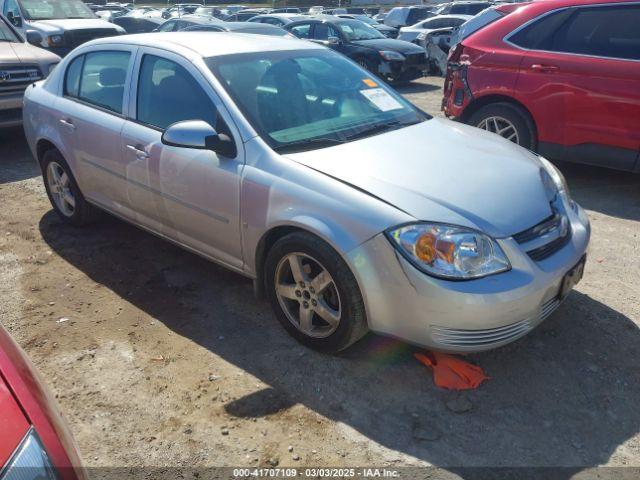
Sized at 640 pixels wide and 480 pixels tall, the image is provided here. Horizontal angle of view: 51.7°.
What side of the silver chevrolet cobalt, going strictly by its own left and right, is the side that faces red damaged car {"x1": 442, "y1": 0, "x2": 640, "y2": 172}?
left

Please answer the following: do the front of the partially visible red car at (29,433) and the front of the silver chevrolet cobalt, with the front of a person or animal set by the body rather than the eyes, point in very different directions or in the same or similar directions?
same or similar directions

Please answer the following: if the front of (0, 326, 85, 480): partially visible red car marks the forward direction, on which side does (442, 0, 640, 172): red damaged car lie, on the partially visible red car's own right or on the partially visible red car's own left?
on the partially visible red car's own left

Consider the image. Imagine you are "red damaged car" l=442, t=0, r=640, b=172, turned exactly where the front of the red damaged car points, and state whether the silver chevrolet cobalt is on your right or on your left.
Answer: on your right

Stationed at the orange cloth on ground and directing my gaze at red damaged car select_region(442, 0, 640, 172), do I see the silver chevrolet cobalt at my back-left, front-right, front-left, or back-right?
front-left

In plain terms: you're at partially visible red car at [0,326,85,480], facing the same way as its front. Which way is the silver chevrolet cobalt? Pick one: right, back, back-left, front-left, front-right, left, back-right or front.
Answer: left

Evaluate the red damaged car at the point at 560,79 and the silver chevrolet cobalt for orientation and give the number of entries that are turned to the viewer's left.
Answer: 0

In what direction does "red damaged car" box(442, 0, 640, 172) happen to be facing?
to the viewer's right

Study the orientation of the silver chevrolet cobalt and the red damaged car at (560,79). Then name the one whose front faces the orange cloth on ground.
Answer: the silver chevrolet cobalt

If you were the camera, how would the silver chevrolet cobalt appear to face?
facing the viewer and to the right of the viewer

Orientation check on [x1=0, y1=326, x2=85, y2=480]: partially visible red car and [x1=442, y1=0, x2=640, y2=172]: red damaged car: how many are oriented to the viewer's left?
0
